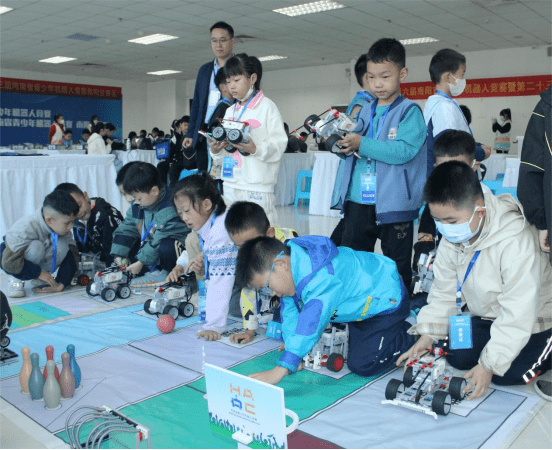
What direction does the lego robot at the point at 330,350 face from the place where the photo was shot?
facing the viewer and to the left of the viewer

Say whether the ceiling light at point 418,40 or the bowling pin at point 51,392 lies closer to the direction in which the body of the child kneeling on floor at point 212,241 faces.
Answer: the bowling pin

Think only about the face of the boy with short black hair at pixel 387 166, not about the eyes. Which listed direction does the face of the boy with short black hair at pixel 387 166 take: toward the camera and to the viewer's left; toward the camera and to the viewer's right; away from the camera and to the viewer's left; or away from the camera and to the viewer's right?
toward the camera and to the viewer's left

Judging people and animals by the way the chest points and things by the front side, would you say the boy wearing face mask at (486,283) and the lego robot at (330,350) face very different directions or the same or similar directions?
same or similar directions

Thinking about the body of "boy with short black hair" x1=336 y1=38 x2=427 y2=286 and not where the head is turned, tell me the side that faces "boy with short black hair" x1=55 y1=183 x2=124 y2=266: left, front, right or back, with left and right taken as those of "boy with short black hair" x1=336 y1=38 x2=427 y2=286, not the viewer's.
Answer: right

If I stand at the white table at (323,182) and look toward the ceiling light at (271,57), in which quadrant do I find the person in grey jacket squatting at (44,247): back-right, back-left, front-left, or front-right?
back-left

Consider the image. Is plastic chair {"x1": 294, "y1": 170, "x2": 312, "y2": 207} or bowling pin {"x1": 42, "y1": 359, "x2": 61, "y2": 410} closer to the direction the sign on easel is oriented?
the bowling pin

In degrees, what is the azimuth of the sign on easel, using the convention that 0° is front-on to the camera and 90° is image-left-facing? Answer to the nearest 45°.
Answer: approximately 45°

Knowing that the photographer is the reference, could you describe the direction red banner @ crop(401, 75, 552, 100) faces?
facing the viewer

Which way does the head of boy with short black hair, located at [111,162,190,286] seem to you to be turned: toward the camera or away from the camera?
toward the camera

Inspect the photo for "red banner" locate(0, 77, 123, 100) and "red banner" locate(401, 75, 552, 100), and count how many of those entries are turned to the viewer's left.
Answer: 0

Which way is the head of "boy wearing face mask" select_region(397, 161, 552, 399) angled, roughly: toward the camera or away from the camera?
toward the camera

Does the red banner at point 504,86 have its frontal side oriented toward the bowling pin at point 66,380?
yes

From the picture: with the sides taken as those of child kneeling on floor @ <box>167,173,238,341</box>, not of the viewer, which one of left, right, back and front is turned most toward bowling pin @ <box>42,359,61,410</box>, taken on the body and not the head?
front

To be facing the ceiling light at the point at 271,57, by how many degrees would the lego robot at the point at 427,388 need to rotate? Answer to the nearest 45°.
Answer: approximately 135° to its right

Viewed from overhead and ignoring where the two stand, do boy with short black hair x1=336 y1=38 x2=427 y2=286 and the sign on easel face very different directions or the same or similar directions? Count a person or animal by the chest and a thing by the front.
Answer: same or similar directions
